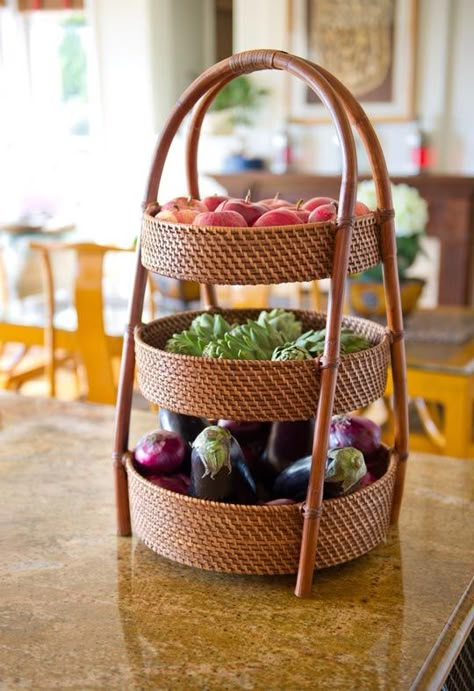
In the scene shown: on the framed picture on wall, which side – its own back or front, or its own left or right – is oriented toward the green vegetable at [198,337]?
front

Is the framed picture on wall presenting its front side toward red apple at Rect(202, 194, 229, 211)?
yes

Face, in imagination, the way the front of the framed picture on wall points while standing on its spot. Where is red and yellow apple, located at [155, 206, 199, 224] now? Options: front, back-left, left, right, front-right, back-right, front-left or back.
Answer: front

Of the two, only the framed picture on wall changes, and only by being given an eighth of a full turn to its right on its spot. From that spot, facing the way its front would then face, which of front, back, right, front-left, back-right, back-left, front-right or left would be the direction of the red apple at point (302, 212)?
front-left

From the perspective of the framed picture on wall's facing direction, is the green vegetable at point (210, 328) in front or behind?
in front

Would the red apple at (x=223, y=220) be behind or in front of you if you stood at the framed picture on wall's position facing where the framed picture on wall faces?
in front

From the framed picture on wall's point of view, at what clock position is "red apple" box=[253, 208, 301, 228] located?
The red apple is roughly at 12 o'clock from the framed picture on wall.

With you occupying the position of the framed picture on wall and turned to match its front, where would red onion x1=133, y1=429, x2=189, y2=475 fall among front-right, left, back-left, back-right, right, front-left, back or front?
front

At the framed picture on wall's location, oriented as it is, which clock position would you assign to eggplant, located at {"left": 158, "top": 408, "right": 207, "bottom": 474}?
The eggplant is roughly at 12 o'clock from the framed picture on wall.

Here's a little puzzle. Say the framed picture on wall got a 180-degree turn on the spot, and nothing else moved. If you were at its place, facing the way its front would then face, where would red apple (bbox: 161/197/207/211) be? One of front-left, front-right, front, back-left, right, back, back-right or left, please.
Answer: back

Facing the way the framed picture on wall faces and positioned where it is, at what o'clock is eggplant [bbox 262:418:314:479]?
The eggplant is roughly at 12 o'clock from the framed picture on wall.

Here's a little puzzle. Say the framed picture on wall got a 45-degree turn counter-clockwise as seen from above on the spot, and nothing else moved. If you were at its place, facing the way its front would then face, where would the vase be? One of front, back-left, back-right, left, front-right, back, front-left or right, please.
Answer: front-right

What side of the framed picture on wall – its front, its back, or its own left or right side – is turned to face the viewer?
front

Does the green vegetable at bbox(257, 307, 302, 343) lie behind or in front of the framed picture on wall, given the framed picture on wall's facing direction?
in front

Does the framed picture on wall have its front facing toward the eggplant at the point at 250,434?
yes
